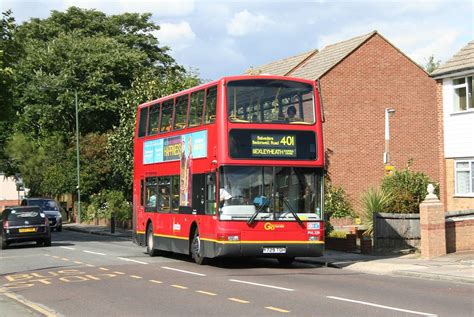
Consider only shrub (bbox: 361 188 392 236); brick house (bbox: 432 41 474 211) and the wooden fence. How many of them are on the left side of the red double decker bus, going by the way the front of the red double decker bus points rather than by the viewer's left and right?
3

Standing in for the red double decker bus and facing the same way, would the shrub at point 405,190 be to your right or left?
on your left

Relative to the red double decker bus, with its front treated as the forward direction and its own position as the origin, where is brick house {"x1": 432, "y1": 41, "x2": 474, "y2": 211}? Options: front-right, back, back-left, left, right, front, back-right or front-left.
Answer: left

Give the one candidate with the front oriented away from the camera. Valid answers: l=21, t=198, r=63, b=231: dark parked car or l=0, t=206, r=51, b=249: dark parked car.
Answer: l=0, t=206, r=51, b=249: dark parked car

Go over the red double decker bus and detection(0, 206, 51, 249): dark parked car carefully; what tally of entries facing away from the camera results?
1

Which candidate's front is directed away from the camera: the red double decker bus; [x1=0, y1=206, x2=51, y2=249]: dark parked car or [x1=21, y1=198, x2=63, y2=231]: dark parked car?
[x1=0, y1=206, x2=51, y2=249]: dark parked car

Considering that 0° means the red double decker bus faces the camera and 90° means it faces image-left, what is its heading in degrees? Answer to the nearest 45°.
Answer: approximately 315°

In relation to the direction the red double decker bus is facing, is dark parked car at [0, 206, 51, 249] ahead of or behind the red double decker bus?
behind

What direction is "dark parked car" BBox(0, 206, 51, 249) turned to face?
away from the camera

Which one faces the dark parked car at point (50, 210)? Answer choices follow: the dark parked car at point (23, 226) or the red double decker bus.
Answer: the dark parked car at point (23, 226)

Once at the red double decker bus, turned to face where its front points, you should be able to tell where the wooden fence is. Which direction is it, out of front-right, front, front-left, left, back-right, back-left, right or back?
left

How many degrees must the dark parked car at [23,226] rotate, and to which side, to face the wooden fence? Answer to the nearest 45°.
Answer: approximately 135° to its right
